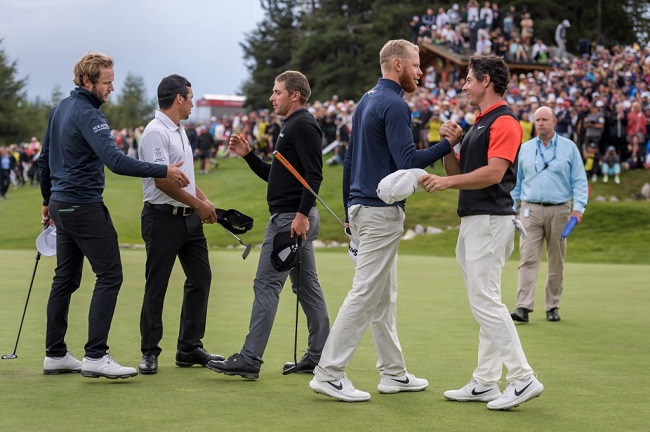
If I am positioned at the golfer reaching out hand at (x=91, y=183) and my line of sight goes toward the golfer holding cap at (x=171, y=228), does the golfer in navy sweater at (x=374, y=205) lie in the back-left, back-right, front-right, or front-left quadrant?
front-right

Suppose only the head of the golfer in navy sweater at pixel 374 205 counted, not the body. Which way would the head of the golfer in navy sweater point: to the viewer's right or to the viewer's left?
to the viewer's right

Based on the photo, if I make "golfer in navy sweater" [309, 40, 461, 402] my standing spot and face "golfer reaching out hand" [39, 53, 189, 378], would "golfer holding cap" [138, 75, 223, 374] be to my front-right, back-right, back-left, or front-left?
front-right

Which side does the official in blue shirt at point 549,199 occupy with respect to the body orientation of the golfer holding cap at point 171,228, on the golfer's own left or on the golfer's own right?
on the golfer's own left

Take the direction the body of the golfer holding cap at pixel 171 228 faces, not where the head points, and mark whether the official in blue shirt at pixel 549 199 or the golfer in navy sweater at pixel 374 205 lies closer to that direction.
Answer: the golfer in navy sweater

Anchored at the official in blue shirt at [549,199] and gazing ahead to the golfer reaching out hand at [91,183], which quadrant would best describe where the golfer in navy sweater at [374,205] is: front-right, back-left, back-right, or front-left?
front-left
